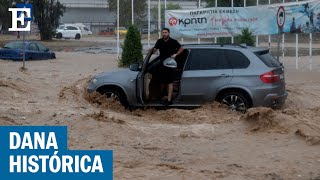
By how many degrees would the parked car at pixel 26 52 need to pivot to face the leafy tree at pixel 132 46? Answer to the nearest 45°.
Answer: approximately 90° to its right

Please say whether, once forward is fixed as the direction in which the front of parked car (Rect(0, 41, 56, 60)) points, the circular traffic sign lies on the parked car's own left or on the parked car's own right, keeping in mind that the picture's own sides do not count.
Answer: on the parked car's own right

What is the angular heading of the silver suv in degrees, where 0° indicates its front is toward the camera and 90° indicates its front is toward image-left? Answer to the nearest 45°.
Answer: approximately 90°

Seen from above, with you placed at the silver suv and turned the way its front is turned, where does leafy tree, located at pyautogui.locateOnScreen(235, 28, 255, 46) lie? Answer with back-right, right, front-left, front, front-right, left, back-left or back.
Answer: right

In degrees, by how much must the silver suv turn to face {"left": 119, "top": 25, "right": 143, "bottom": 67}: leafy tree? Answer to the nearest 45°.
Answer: approximately 90° to its right

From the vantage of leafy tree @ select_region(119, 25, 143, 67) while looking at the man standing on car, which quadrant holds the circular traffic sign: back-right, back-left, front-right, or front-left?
front-left
